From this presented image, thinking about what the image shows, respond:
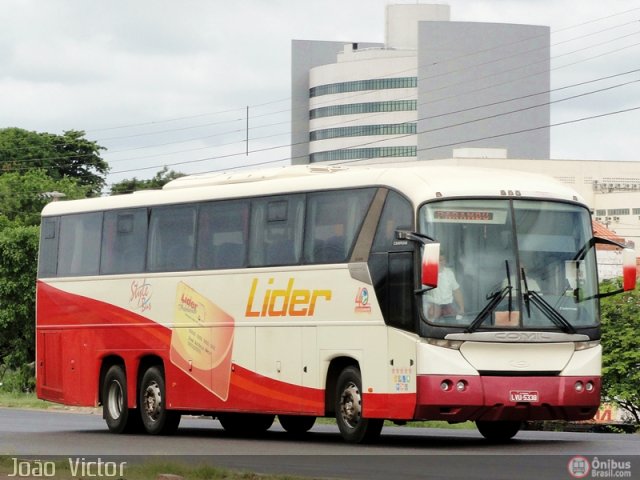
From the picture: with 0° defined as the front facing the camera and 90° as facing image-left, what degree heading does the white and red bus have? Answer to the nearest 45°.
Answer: approximately 315°
